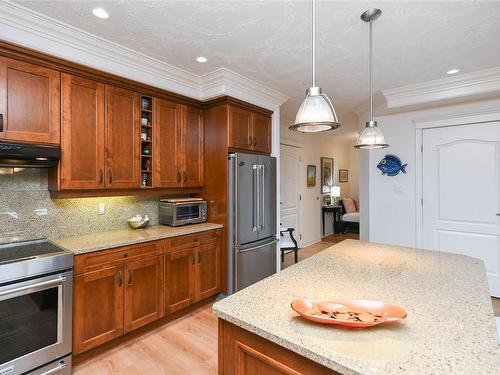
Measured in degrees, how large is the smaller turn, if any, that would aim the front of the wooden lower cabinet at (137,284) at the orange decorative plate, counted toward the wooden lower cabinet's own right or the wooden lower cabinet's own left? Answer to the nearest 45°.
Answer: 0° — it already faces it

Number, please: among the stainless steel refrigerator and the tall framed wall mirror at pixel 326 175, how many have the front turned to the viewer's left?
0

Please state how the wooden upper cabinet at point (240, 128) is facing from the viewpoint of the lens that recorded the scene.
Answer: facing the viewer and to the right of the viewer

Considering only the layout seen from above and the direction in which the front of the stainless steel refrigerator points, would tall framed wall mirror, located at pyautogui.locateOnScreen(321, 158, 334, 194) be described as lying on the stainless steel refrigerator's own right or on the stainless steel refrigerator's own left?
on the stainless steel refrigerator's own left

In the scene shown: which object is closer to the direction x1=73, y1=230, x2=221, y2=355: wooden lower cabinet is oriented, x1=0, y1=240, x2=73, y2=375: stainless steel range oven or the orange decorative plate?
the orange decorative plate

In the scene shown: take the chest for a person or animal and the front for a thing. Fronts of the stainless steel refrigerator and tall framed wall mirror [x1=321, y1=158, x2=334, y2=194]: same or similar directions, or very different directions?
same or similar directions

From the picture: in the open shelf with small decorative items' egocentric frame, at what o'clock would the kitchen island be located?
The kitchen island is roughly at 1 o'clock from the open shelf with small decorative items.

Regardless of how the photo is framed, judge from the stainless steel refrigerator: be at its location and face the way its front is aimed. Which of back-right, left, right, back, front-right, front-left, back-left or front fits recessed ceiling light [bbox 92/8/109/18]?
right

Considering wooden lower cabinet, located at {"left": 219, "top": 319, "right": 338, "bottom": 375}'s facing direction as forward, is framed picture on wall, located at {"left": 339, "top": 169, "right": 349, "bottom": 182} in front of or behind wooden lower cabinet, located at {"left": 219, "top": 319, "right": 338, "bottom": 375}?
behind
